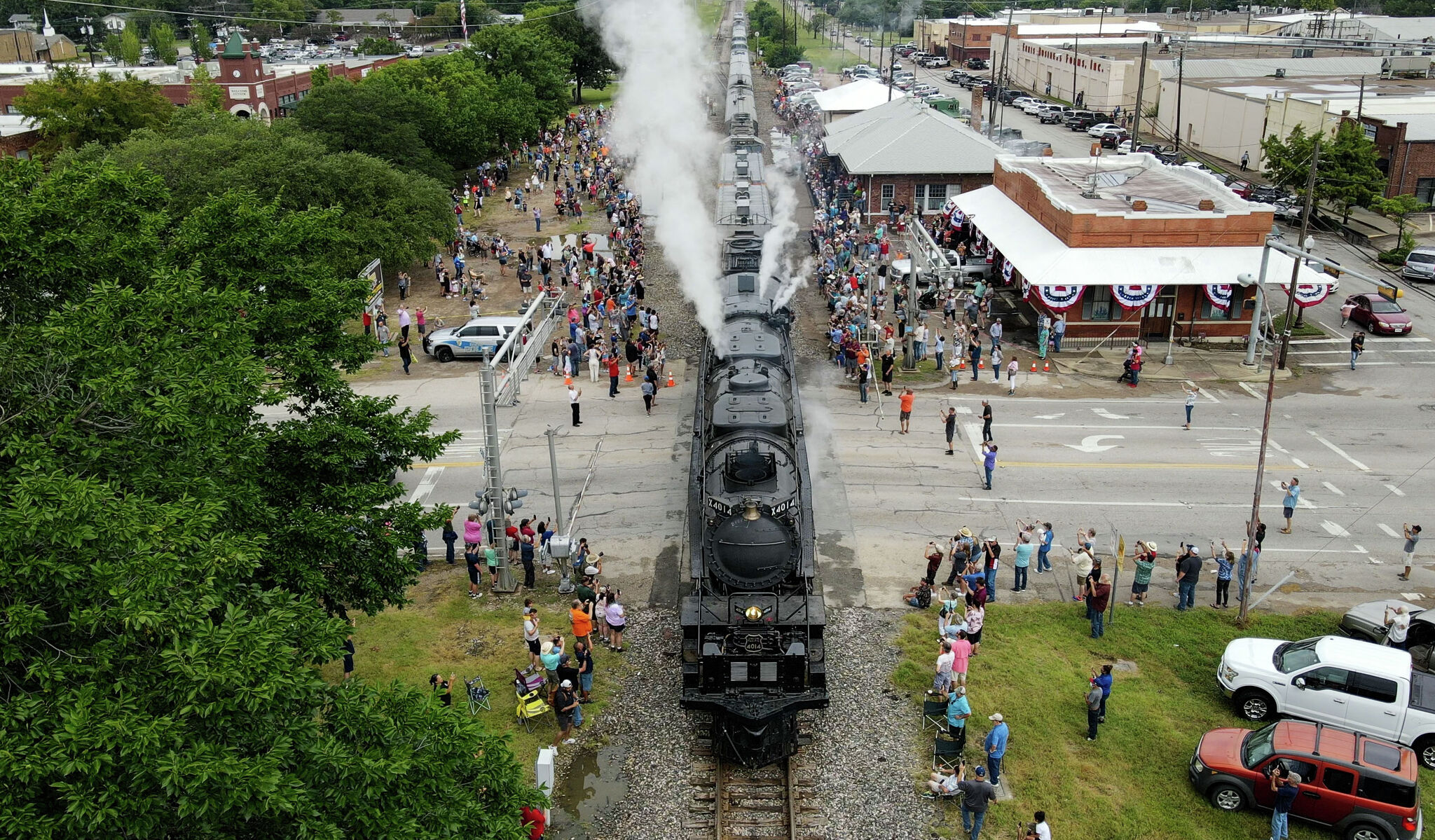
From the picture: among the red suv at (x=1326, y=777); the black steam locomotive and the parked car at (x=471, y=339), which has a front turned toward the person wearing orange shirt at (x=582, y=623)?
the red suv

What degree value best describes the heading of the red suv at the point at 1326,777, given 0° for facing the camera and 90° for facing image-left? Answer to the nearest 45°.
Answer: approximately 90°

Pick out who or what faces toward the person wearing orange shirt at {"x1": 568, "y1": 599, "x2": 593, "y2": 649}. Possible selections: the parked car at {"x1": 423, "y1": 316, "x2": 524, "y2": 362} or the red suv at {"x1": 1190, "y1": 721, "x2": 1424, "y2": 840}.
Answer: the red suv

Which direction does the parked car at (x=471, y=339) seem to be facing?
to the viewer's left

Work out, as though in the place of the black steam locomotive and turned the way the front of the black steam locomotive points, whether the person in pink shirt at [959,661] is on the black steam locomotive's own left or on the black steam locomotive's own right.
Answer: on the black steam locomotive's own left

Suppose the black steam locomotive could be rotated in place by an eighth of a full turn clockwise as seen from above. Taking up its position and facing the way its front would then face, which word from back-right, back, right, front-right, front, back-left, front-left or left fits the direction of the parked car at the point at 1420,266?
back

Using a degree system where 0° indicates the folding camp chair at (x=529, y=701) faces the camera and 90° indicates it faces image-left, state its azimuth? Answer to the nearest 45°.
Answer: approximately 225°

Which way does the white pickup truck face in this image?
to the viewer's left

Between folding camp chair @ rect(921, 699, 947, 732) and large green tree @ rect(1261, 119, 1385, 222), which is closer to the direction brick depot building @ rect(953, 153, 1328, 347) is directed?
the folding camp chair

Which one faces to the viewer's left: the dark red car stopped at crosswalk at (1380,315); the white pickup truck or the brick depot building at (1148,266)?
the white pickup truck

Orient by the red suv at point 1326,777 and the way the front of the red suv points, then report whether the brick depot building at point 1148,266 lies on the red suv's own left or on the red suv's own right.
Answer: on the red suv's own right
